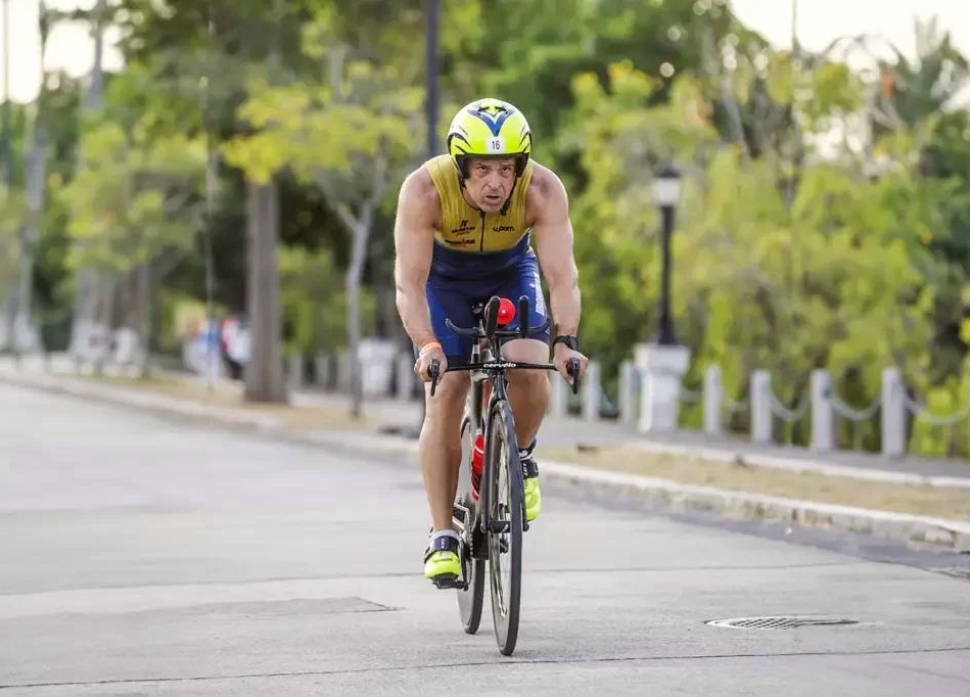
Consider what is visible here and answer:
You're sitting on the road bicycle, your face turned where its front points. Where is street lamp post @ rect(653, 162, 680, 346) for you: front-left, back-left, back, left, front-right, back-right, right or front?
back

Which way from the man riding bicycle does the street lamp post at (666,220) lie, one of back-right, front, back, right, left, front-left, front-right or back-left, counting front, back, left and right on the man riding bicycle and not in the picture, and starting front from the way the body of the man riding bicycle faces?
back

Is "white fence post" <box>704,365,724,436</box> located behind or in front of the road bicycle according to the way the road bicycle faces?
behind

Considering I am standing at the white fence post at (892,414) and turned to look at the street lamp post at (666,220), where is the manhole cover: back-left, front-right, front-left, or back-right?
back-left

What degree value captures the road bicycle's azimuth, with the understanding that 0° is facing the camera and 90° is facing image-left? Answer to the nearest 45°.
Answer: approximately 0°

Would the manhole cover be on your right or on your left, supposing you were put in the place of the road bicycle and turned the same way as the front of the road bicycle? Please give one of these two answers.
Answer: on your left

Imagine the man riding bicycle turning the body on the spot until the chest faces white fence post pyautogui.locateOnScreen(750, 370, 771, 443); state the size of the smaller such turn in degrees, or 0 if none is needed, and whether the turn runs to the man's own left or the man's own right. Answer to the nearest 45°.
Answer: approximately 180°

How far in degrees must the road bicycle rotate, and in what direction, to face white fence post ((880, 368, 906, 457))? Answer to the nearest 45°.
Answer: approximately 180°

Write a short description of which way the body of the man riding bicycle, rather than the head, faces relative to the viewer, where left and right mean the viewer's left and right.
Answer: facing the viewer

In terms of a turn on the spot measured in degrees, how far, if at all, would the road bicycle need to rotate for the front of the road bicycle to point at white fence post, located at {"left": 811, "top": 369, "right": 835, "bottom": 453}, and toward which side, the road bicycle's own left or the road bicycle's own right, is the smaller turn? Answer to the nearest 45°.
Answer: approximately 180°

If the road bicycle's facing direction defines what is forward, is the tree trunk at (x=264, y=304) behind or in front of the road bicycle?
behind

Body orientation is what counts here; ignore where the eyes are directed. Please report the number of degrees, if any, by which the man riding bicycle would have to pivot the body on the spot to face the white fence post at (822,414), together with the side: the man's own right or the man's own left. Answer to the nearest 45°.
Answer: approximately 180°
